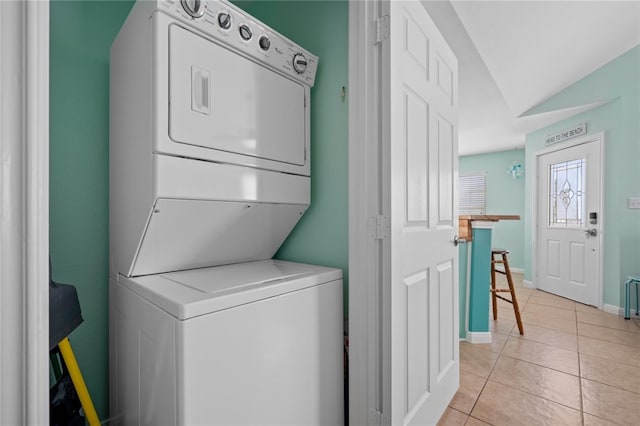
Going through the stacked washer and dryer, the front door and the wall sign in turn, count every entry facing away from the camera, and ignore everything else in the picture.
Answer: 0

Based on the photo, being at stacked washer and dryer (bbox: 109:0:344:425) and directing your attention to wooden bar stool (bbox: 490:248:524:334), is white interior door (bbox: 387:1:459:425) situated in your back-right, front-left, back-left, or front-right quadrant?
front-right

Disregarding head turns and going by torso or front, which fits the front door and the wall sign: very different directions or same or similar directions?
same or similar directions

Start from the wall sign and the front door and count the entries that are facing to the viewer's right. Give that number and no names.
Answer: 0

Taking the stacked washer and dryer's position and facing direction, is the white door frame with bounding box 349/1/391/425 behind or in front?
in front

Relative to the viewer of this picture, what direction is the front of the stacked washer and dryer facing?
facing the viewer and to the right of the viewer

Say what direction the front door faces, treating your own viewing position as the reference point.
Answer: facing the viewer and to the left of the viewer

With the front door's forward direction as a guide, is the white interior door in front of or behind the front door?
in front

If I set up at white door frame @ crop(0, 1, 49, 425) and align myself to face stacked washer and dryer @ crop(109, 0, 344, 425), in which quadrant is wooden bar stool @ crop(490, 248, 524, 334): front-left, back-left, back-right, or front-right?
front-right

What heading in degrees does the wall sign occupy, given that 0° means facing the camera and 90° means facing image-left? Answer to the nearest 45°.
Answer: approximately 45°

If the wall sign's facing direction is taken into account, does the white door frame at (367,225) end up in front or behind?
in front
